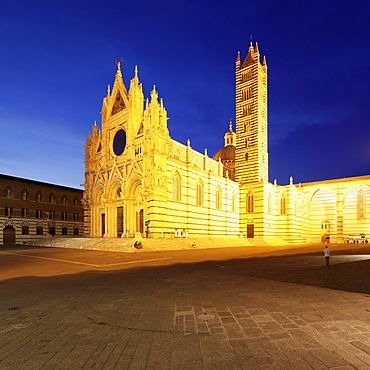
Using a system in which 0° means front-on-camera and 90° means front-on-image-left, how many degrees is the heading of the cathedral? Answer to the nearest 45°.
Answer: approximately 45°

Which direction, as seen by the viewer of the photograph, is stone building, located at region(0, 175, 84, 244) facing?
facing the viewer and to the right of the viewer

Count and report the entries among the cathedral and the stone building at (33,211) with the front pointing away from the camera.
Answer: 0
